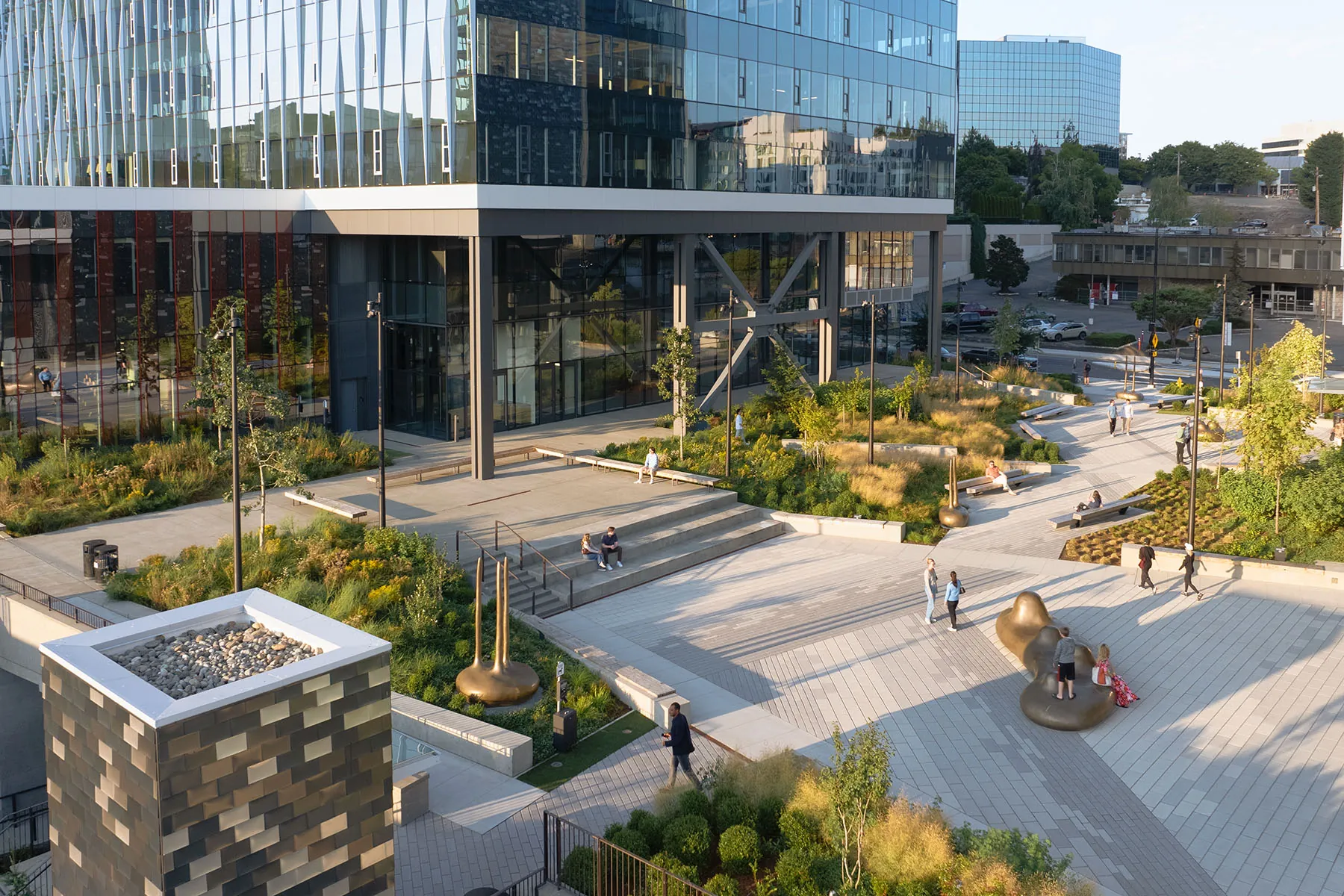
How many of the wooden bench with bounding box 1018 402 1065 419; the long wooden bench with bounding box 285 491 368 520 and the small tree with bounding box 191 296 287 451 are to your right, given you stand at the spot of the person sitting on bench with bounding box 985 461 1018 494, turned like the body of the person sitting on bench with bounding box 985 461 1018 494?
2

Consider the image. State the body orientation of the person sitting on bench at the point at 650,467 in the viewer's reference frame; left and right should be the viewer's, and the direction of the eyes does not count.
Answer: facing the viewer and to the left of the viewer

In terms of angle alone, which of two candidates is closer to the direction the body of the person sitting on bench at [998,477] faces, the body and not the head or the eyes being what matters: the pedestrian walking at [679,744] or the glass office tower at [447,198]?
the pedestrian walking

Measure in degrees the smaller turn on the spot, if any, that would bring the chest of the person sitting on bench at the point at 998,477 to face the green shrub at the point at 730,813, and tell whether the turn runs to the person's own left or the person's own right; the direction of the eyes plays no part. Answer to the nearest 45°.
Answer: approximately 45° to the person's own right

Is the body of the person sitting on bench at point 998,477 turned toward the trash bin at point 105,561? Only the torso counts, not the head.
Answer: no

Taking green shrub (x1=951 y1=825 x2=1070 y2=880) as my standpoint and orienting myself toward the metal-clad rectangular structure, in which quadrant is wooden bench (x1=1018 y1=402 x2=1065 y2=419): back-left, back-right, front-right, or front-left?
back-right

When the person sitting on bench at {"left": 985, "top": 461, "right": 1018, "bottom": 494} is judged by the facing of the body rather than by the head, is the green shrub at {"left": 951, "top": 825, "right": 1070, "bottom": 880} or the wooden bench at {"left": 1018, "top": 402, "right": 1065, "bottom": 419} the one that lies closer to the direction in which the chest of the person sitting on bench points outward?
the green shrub

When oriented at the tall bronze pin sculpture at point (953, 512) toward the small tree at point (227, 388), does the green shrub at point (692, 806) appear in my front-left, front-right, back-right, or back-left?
front-left

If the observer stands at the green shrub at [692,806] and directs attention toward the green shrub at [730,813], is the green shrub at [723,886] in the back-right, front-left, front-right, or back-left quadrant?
front-right

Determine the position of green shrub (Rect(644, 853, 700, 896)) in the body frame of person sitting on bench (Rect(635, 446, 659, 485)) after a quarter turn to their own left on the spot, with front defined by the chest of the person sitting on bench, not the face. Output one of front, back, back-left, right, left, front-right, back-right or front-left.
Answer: front-right

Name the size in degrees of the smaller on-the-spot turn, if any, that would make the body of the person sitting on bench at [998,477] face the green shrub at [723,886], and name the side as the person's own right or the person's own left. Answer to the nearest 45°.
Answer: approximately 45° to the person's own right

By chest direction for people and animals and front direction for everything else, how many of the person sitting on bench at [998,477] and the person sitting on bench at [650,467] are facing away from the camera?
0

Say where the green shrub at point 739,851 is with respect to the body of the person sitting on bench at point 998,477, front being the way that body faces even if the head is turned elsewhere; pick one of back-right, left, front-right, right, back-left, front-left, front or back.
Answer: front-right

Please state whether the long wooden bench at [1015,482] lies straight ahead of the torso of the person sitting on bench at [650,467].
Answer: no

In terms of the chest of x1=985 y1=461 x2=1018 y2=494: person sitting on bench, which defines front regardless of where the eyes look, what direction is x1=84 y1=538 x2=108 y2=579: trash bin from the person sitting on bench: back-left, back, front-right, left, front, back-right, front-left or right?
right
